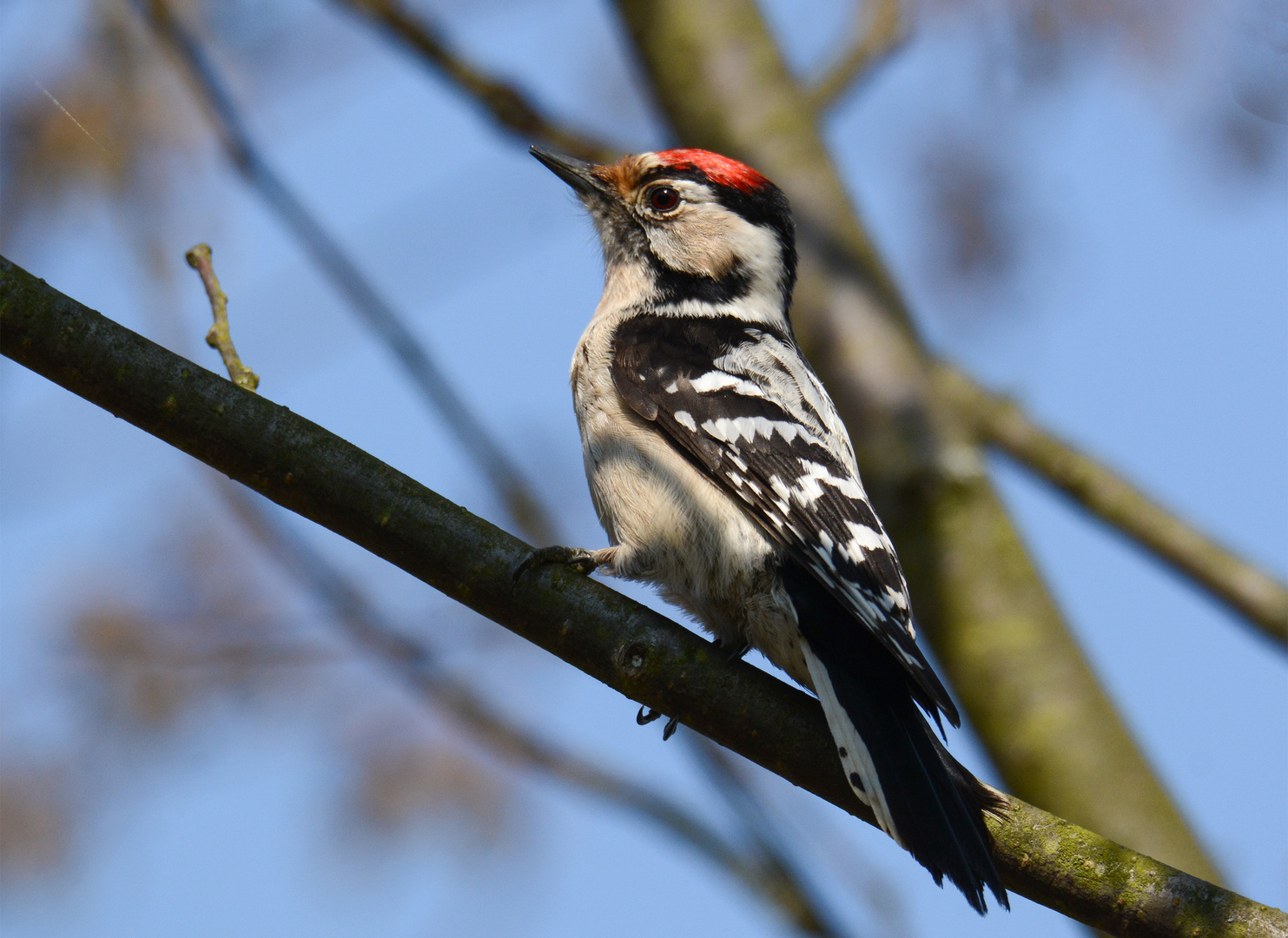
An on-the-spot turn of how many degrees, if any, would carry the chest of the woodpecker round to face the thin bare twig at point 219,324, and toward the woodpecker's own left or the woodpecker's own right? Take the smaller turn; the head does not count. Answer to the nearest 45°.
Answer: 0° — it already faces it

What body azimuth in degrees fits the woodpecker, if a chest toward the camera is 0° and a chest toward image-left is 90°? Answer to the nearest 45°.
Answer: approximately 90°
